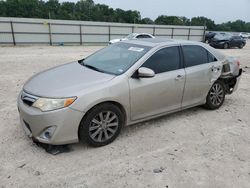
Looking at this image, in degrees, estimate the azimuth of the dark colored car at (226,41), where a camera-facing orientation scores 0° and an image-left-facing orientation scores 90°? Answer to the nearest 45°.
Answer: approximately 45°
